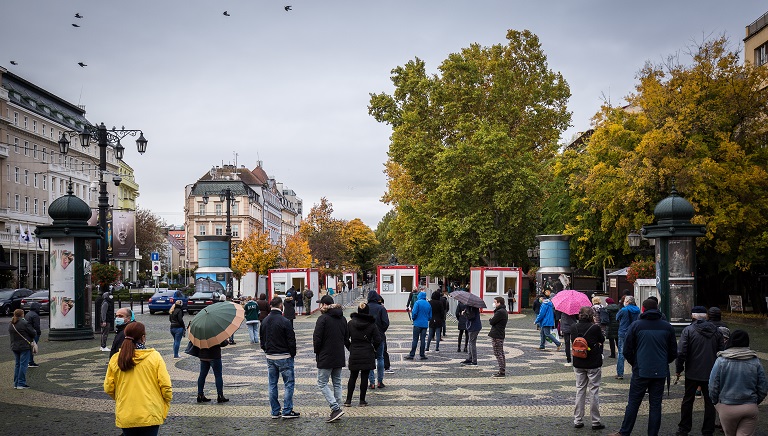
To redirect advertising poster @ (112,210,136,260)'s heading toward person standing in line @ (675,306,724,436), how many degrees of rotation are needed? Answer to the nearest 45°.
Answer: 0° — it already faces them

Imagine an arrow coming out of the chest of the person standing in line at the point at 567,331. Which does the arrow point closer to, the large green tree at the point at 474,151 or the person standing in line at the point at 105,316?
the large green tree

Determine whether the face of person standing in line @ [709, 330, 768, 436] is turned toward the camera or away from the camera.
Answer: away from the camera

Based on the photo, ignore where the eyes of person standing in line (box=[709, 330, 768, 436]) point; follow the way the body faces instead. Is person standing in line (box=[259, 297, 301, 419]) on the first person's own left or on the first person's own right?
on the first person's own left

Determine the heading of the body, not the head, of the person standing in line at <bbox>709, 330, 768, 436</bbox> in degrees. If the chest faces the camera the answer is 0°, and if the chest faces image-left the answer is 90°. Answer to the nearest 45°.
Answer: approximately 180°

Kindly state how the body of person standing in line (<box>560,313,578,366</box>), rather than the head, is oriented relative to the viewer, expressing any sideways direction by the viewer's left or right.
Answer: facing away from the viewer

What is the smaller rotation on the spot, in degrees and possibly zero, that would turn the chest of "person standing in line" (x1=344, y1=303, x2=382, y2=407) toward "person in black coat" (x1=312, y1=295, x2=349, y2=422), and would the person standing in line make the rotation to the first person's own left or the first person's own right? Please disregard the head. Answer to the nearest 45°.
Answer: approximately 135° to the first person's own left

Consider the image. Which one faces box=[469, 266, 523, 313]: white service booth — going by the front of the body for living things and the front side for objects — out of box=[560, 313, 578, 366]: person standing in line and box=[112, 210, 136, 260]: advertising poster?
the person standing in line

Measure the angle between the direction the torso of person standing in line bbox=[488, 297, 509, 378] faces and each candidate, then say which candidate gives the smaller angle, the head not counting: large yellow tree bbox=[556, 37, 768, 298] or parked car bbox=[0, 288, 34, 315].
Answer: the parked car

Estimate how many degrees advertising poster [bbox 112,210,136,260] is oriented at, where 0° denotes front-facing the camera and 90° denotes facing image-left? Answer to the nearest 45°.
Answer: approximately 0°

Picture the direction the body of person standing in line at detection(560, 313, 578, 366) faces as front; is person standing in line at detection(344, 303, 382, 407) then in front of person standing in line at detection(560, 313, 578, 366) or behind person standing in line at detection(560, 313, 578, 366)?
behind
